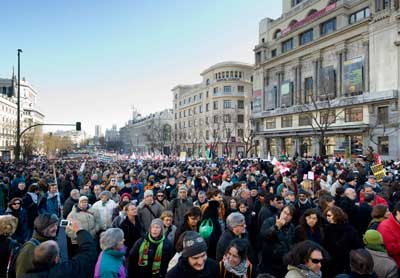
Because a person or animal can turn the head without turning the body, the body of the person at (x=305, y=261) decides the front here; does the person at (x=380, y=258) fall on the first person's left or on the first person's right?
on the first person's left

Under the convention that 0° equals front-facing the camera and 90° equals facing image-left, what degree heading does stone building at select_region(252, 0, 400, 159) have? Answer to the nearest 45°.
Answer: approximately 45°

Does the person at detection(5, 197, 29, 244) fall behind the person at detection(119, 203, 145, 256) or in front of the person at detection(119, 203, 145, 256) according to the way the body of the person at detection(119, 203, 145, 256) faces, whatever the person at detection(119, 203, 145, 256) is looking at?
behind
